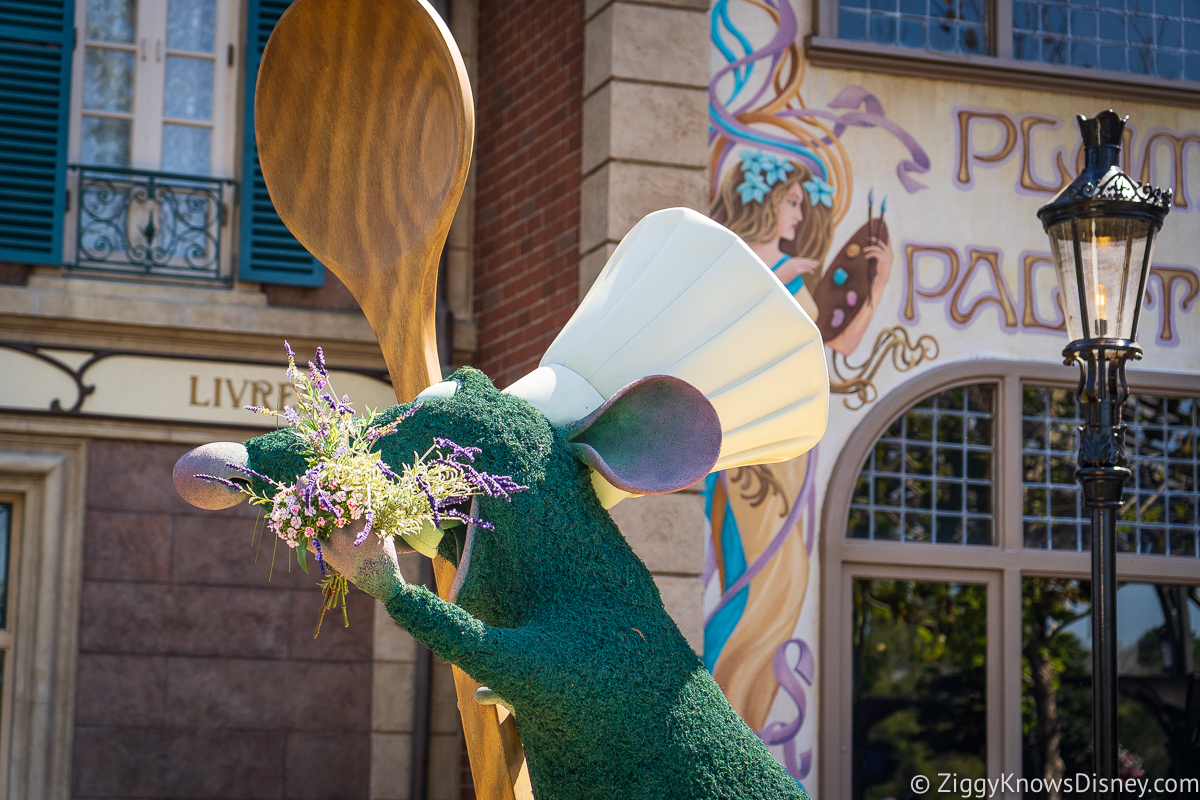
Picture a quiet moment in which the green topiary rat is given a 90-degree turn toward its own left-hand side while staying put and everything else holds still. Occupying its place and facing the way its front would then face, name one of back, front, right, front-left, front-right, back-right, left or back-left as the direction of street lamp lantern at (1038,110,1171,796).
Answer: back-left

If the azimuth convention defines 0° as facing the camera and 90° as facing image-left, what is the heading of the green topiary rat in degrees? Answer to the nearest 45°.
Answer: approximately 90°
